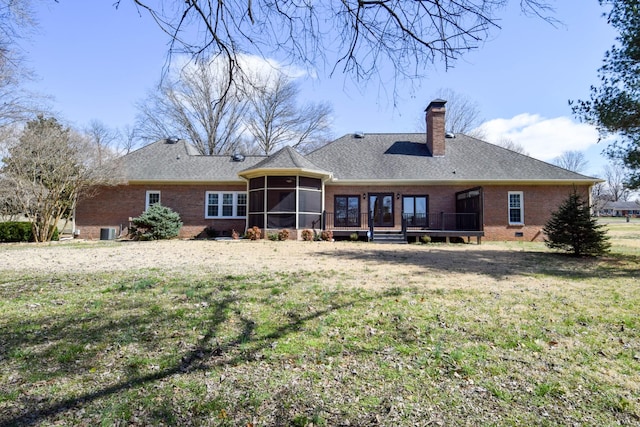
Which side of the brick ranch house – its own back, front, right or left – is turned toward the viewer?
back

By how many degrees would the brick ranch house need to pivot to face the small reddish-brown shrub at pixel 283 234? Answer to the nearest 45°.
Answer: approximately 135° to its left

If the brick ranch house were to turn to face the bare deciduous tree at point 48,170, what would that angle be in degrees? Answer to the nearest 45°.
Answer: approximately 90° to its left

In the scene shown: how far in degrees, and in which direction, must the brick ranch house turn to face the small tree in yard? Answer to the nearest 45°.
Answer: approximately 135° to its right

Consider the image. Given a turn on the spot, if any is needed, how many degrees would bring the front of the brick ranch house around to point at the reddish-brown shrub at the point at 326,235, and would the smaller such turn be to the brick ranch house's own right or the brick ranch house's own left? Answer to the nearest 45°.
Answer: approximately 135° to the brick ranch house's own left

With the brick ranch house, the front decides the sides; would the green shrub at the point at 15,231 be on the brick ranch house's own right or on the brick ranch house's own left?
on the brick ranch house's own left
